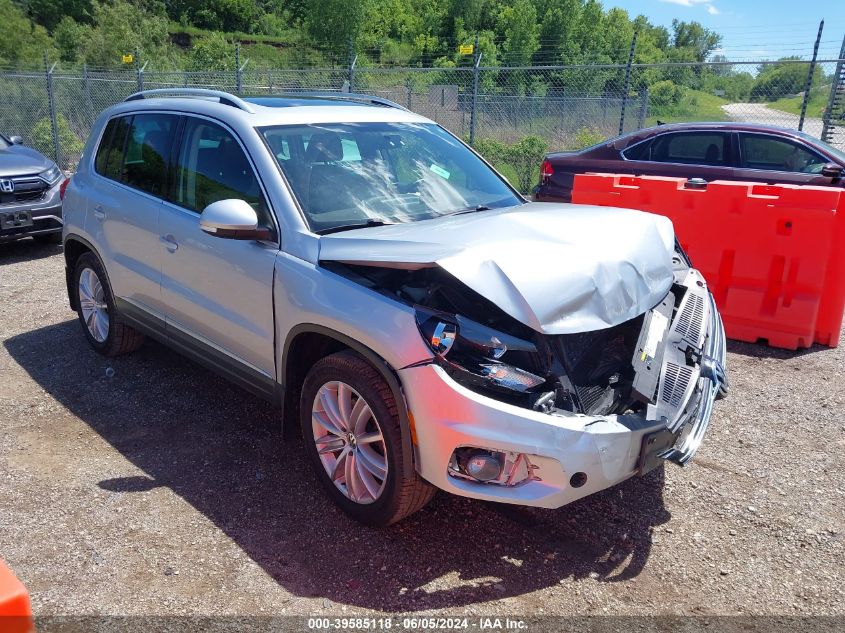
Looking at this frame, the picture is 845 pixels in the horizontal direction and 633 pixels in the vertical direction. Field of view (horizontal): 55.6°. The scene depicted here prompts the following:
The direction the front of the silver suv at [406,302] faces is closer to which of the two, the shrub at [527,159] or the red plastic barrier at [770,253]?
the red plastic barrier

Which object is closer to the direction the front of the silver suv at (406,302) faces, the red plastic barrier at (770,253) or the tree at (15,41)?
the red plastic barrier

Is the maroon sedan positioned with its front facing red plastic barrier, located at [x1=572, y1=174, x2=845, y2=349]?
no

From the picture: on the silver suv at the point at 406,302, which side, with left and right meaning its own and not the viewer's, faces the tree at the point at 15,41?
back

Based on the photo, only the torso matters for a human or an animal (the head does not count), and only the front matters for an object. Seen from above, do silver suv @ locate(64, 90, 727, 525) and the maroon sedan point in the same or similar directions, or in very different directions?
same or similar directions

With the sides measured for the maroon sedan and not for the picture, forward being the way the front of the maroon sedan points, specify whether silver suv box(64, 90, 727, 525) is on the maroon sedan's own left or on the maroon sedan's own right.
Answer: on the maroon sedan's own right

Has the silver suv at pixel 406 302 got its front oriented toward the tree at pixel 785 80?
no

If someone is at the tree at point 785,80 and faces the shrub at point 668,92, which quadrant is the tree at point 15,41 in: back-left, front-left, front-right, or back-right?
front-right

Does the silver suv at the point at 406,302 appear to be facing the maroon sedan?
no

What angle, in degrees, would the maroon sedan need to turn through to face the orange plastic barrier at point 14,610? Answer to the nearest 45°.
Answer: approximately 90° to its right

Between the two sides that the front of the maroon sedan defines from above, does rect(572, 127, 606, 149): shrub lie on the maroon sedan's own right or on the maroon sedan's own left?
on the maroon sedan's own left

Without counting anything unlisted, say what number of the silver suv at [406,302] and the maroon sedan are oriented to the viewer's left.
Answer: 0

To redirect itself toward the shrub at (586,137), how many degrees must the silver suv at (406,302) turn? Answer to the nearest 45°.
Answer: approximately 135° to its left

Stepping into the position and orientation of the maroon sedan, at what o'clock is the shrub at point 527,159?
The shrub is roughly at 8 o'clock from the maroon sedan.

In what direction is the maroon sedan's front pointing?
to the viewer's right

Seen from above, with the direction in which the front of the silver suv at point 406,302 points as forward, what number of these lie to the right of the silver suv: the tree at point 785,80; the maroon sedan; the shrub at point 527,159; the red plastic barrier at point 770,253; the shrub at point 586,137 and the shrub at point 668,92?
0

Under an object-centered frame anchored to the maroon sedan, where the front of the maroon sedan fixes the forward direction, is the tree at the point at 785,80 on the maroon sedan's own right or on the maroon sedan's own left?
on the maroon sedan's own left

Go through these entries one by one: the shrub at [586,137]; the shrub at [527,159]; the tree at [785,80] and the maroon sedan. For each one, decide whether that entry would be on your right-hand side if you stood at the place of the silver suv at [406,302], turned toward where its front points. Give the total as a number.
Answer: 0
